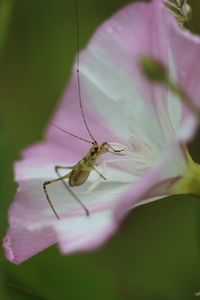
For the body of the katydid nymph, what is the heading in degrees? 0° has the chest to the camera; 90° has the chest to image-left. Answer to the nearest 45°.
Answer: approximately 270°
